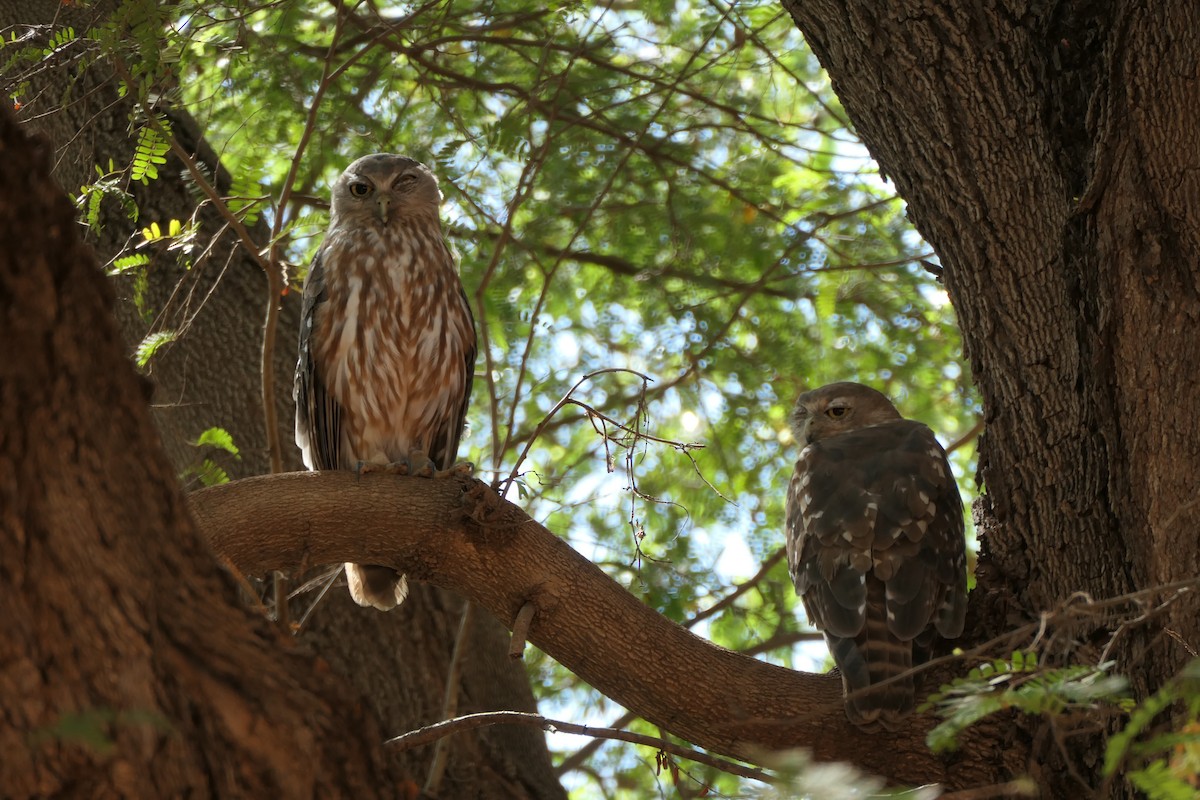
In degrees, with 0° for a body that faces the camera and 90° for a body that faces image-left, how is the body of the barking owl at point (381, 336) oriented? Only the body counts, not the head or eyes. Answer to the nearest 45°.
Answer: approximately 0°

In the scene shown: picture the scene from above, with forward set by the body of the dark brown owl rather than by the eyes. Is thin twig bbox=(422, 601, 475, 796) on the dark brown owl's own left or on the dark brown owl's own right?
on the dark brown owl's own left

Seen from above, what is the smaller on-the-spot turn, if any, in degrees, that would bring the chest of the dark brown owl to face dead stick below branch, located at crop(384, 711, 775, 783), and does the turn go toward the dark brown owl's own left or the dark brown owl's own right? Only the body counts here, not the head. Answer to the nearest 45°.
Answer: approximately 135° to the dark brown owl's own left

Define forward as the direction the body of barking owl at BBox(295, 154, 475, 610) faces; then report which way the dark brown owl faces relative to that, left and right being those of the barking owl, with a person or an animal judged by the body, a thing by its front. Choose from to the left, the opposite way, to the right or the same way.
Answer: the opposite way

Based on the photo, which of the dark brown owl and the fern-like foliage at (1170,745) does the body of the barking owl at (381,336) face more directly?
the fern-like foliage

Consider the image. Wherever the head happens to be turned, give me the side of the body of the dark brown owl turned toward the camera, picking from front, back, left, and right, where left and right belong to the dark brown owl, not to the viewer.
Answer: back

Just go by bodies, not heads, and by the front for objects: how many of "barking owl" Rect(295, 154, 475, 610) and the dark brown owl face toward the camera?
1
